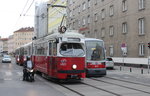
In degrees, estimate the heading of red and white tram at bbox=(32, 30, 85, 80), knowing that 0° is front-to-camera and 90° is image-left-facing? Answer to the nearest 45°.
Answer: approximately 315°

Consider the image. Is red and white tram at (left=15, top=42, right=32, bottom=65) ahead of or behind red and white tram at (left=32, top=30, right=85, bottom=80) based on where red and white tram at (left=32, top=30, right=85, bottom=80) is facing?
behind

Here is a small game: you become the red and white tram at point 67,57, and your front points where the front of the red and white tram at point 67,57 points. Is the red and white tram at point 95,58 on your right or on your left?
on your left

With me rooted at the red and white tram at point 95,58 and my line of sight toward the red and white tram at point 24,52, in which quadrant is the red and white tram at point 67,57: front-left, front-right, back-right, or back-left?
back-left
